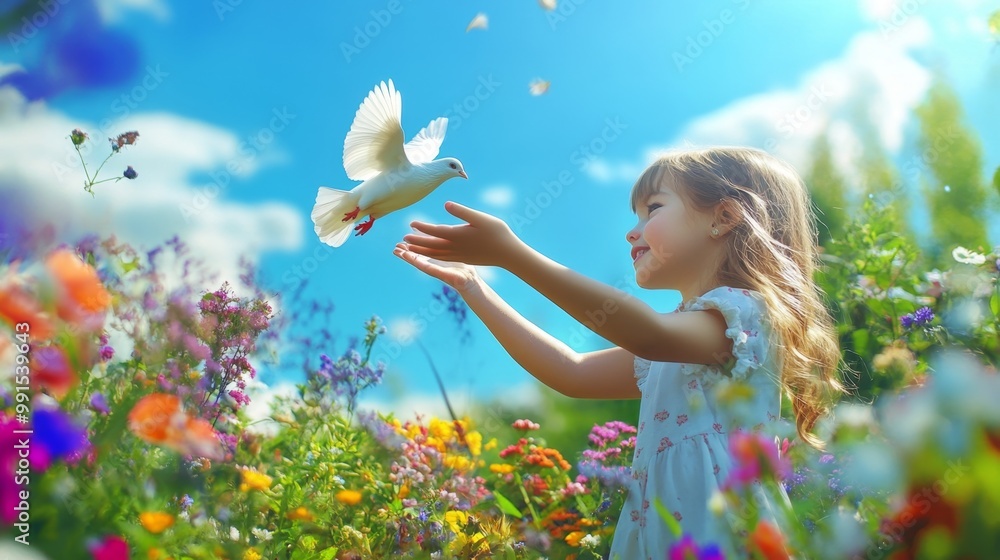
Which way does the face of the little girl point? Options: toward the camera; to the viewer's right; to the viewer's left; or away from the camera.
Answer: to the viewer's left

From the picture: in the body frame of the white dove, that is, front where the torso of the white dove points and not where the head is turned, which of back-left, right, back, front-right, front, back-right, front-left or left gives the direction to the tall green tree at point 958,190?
front-left

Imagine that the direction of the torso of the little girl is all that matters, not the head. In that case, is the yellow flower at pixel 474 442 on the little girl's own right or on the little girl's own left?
on the little girl's own right

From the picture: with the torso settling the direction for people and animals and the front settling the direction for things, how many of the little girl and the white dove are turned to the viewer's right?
1

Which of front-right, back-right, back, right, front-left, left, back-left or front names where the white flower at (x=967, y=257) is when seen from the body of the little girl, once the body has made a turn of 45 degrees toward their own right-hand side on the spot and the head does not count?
right

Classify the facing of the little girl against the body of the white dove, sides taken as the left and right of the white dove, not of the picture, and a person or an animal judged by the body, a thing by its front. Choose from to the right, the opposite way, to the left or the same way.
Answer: the opposite way

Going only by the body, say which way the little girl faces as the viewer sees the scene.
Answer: to the viewer's left

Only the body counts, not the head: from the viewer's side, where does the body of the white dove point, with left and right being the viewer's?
facing to the right of the viewer

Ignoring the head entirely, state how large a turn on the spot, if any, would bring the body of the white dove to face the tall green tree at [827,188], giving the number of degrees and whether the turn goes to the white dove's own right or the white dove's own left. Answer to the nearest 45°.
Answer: approximately 45° to the white dove's own left

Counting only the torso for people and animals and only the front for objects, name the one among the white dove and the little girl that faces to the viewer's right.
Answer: the white dove
